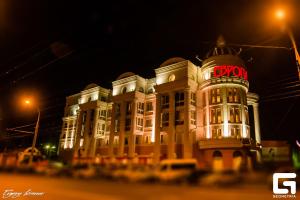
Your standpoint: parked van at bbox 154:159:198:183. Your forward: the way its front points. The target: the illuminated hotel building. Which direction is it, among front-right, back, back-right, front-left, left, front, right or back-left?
back-right

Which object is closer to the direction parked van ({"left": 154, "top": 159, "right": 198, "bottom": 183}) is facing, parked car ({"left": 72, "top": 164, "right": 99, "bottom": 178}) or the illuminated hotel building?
the parked car

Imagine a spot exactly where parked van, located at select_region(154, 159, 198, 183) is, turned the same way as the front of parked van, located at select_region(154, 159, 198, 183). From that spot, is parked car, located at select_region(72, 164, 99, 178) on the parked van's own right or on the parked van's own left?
on the parked van's own right

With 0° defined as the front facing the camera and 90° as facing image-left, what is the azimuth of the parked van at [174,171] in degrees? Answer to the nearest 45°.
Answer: approximately 45°

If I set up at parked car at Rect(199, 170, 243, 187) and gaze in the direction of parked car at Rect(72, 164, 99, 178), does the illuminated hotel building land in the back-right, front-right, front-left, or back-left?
front-right
